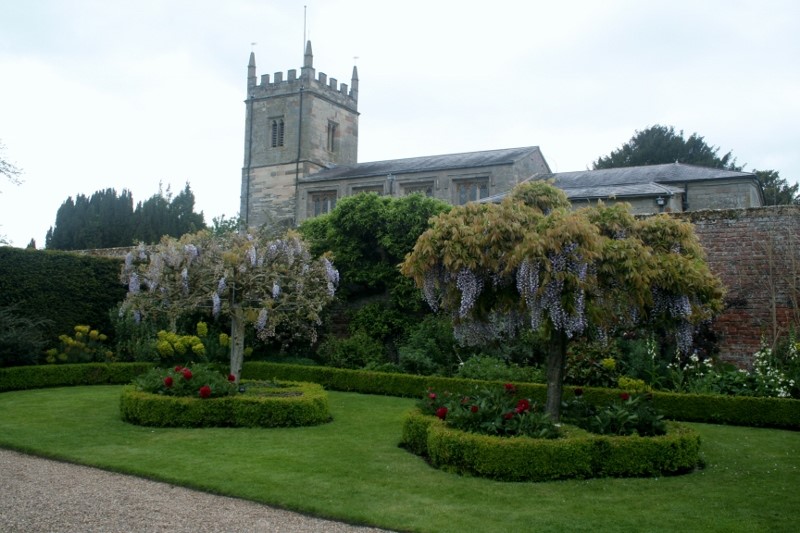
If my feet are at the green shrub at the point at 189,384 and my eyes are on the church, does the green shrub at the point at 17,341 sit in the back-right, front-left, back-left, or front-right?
front-left
